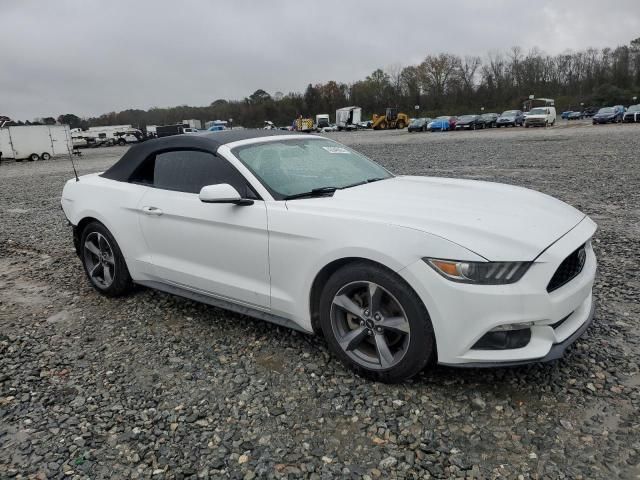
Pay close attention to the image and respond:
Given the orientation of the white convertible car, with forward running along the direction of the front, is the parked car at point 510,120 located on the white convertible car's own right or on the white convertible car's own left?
on the white convertible car's own left

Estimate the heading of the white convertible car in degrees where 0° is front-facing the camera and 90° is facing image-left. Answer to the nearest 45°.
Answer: approximately 315°

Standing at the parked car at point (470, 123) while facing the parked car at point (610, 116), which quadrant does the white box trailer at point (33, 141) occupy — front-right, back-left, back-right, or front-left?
back-right

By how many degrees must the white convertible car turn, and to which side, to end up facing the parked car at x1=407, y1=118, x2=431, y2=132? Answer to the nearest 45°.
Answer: approximately 135° to its left

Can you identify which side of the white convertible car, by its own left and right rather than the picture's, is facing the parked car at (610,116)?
left

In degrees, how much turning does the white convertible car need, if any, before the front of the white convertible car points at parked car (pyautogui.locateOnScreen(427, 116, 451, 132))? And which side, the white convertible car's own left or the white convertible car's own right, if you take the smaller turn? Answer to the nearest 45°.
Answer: approximately 135° to the white convertible car's own left

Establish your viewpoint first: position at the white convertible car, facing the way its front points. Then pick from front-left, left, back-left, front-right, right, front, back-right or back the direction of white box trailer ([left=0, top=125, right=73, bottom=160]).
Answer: back

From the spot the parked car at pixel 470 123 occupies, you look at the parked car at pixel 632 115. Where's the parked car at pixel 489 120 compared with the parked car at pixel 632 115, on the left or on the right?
left

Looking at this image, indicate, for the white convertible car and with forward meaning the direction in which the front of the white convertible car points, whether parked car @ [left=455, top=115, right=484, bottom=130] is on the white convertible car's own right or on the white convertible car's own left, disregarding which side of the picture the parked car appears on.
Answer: on the white convertible car's own left

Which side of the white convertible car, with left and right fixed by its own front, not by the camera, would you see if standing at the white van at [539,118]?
left

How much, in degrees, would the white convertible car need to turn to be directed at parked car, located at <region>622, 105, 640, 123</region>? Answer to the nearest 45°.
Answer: approximately 90° to its left
